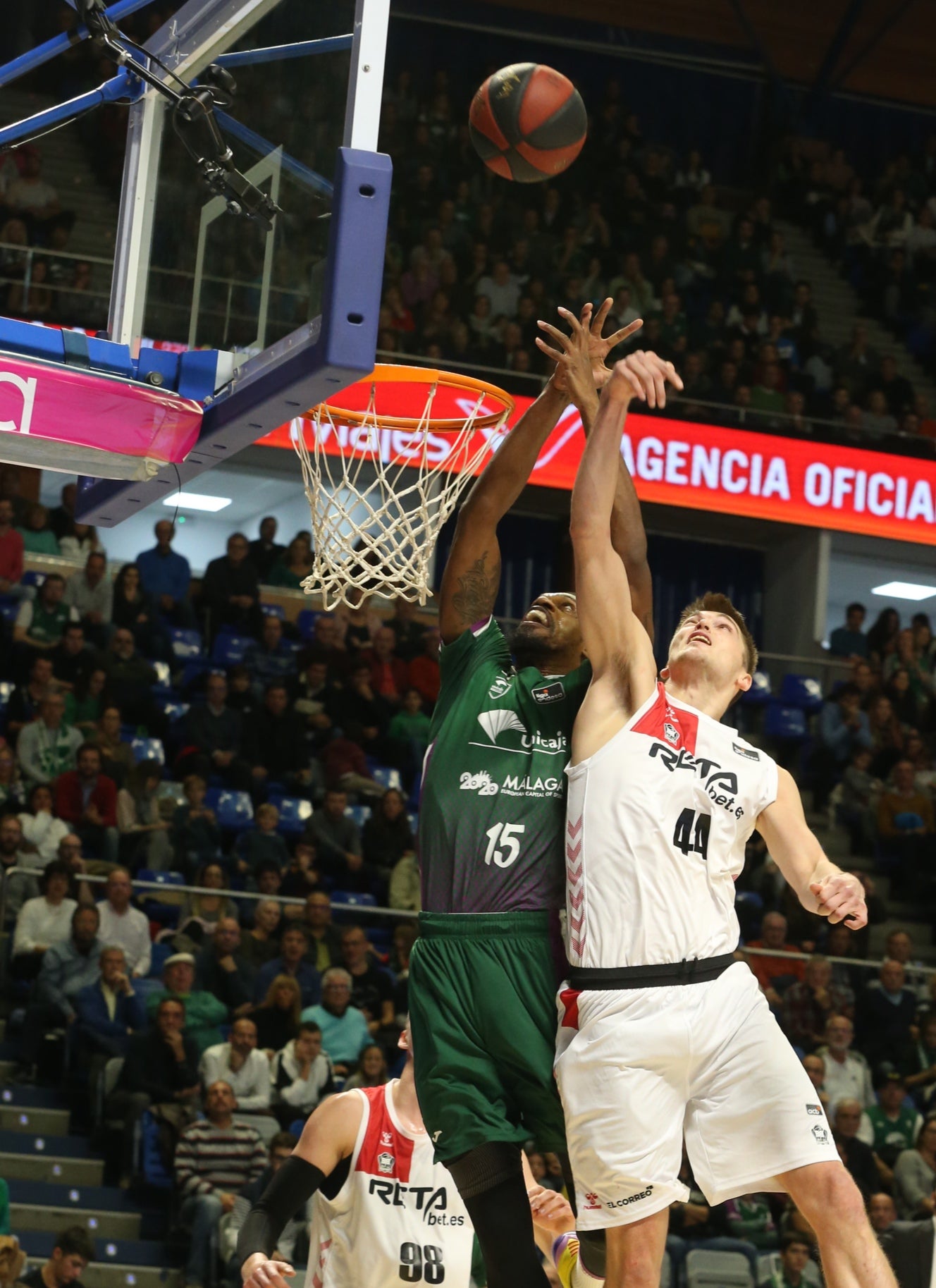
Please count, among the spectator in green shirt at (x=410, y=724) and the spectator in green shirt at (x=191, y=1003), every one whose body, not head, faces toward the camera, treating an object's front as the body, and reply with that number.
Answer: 2

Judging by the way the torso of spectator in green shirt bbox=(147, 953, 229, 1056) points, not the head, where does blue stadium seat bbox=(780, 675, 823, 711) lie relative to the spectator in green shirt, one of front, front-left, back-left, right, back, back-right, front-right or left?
back-left

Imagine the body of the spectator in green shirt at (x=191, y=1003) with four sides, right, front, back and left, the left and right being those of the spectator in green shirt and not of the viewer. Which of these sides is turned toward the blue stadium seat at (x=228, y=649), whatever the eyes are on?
back

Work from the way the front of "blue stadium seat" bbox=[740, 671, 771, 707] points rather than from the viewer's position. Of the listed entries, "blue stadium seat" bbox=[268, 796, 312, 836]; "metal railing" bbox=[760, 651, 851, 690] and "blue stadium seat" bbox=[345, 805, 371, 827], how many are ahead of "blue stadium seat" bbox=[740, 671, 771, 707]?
2
